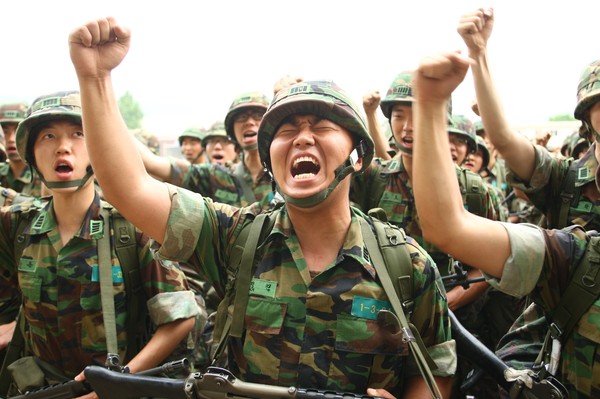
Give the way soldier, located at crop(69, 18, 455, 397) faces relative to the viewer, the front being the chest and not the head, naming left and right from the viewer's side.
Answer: facing the viewer

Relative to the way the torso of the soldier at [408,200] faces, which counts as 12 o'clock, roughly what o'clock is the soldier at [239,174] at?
the soldier at [239,174] is roughly at 4 o'clock from the soldier at [408,200].

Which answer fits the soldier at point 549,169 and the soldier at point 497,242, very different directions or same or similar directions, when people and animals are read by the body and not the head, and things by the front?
same or similar directions

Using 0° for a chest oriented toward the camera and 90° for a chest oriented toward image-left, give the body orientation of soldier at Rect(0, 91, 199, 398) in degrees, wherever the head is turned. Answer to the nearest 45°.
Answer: approximately 0°

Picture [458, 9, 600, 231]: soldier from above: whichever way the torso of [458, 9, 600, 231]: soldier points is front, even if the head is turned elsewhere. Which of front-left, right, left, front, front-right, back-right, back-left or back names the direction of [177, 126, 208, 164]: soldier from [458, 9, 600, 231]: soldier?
back-right

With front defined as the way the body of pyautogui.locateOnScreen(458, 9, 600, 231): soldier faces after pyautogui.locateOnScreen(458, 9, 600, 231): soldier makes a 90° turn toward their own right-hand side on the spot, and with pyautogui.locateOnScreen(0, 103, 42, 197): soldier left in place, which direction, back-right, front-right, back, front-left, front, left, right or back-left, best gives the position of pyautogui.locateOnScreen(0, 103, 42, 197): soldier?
front

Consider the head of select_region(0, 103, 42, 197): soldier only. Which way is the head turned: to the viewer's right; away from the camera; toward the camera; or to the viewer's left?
toward the camera

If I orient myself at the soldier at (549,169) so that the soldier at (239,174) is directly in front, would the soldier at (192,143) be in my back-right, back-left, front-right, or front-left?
front-right

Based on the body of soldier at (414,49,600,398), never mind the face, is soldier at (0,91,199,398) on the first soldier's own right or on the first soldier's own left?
on the first soldier's own right

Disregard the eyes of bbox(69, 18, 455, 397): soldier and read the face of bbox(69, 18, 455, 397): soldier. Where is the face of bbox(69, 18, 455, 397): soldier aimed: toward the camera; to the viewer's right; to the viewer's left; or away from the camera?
toward the camera

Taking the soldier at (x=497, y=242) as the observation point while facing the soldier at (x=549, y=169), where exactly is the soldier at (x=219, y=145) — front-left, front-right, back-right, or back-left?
front-left

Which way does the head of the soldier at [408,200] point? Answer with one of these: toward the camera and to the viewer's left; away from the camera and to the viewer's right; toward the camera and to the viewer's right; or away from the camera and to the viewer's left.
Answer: toward the camera and to the viewer's left

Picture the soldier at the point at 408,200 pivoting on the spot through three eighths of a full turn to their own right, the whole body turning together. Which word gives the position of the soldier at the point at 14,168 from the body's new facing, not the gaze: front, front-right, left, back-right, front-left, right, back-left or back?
front-left

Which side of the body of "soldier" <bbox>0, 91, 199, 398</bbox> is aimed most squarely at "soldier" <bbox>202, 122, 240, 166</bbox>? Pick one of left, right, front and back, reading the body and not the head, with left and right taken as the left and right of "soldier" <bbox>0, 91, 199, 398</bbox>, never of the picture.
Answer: back
